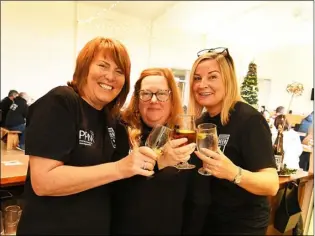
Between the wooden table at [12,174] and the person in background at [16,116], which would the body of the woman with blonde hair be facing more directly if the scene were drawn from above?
the wooden table

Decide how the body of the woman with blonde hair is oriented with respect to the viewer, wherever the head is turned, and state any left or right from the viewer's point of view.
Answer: facing the viewer and to the left of the viewer

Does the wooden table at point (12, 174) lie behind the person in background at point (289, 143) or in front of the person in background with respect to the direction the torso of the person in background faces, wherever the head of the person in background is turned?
in front

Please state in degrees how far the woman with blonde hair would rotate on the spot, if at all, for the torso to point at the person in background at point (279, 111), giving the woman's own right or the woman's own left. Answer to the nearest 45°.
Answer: approximately 135° to the woman's own right

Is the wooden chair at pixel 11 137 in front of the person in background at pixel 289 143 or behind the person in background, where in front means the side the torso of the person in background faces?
in front

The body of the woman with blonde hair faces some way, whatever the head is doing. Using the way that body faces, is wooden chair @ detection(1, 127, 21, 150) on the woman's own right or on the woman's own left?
on the woman's own right

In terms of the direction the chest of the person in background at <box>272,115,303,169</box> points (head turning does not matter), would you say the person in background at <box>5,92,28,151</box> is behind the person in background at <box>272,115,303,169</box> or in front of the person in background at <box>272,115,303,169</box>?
in front

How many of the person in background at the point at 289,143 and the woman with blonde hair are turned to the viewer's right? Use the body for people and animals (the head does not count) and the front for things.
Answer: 0

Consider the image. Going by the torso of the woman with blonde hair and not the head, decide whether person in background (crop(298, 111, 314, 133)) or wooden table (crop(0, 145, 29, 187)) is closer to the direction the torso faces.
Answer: the wooden table

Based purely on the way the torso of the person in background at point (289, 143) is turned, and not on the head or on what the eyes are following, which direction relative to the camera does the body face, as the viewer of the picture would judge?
to the viewer's left
